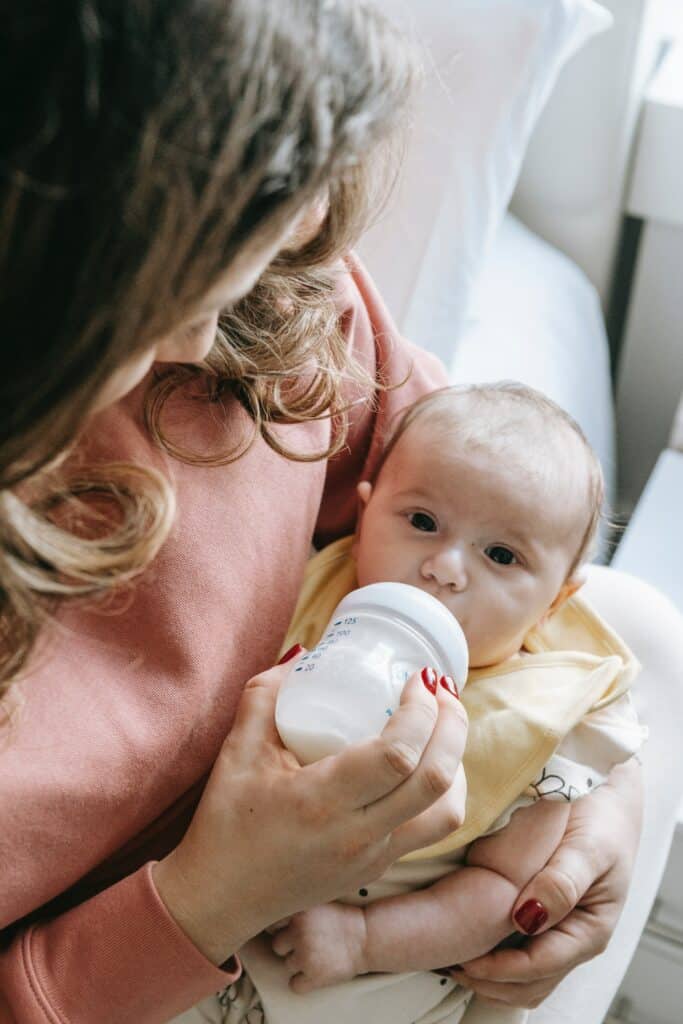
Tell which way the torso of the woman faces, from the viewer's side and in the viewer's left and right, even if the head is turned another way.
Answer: facing the viewer and to the right of the viewer
